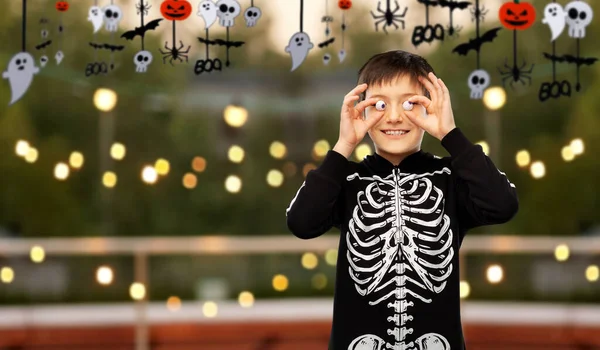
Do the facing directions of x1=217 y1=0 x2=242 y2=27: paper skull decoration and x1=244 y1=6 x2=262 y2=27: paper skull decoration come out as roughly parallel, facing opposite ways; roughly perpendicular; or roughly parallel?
roughly parallel

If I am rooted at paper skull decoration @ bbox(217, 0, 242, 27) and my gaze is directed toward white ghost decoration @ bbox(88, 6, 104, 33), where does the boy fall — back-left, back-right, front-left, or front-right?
back-left

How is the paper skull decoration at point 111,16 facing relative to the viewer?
toward the camera

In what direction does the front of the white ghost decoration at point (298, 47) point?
toward the camera

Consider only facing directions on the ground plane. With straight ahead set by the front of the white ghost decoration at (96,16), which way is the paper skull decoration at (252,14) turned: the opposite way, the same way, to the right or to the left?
the same way

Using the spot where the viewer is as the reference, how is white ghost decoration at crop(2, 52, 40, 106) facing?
facing the viewer

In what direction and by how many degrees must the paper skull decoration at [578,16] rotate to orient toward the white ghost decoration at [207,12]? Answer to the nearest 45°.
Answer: approximately 45° to its right

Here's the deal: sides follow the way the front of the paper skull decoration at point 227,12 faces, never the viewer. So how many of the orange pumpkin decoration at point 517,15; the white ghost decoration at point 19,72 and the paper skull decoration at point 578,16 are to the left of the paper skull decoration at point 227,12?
2

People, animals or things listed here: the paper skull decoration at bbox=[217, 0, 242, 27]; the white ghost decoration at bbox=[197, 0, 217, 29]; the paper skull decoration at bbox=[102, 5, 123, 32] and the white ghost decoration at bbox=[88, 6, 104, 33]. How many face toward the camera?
4

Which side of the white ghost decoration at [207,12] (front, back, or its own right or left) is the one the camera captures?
front

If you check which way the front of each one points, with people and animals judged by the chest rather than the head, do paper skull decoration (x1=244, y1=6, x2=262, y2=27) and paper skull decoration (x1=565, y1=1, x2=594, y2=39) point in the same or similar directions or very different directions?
same or similar directions

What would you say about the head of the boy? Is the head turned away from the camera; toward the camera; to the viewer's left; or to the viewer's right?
toward the camera
